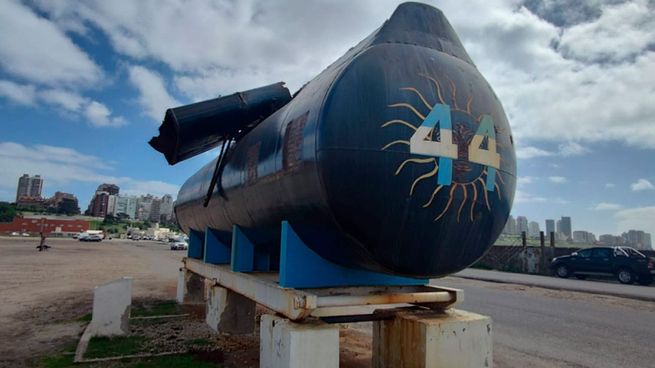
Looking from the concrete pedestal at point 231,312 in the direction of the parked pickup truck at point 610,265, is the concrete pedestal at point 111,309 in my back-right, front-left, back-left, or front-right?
back-left

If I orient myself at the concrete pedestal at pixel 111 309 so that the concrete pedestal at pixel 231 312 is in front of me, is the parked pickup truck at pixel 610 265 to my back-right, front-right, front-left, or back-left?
front-left

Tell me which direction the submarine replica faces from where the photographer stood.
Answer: facing the viewer and to the right of the viewer

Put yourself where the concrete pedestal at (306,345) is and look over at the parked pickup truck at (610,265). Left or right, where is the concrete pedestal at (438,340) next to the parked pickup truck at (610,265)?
right

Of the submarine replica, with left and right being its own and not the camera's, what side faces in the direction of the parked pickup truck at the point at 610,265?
left
